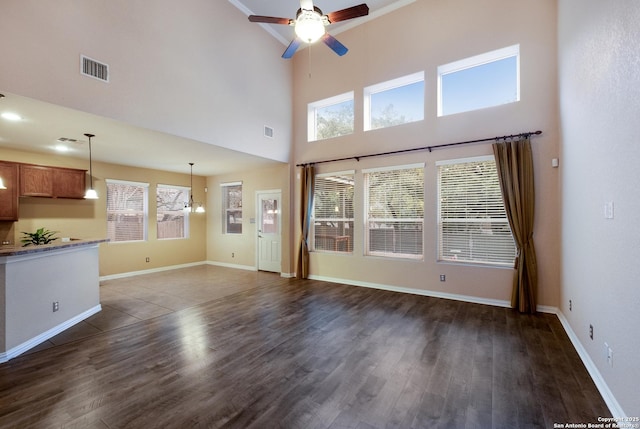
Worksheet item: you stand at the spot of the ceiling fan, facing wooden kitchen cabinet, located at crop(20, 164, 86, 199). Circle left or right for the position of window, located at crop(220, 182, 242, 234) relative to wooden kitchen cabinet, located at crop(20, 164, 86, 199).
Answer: right

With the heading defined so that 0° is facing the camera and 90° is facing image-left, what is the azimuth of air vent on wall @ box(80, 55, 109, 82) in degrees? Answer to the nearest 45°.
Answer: approximately 315°

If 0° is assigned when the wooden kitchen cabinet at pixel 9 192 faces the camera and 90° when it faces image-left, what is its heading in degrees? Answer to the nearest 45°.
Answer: approximately 0°

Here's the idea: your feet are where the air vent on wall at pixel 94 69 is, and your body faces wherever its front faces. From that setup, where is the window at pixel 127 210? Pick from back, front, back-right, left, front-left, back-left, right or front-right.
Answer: back-left

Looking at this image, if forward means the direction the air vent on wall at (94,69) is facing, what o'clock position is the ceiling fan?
The ceiling fan is roughly at 12 o'clock from the air vent on wall.

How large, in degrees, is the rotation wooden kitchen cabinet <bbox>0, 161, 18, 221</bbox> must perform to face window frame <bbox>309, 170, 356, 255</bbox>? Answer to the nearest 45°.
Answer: approximately 45° to its left

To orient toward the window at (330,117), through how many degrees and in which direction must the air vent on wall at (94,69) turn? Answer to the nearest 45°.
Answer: approximately 45° to its left

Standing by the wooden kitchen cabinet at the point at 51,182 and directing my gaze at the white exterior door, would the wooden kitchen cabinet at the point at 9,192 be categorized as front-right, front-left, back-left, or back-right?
back-right

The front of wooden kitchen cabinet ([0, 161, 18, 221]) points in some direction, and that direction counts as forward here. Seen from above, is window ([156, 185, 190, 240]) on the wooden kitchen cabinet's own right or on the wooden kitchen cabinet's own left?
on the wooden kitchen cabinet's own left

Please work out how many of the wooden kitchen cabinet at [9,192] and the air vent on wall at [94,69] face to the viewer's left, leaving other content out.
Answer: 0

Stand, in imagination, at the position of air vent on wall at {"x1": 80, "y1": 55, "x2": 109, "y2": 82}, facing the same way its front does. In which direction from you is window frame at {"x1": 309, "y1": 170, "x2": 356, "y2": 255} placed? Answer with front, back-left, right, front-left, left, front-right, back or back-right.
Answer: front-left

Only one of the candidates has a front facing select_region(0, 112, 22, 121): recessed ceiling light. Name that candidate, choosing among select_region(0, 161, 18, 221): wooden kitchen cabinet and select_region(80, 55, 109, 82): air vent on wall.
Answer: the wooden kitchen cabinet

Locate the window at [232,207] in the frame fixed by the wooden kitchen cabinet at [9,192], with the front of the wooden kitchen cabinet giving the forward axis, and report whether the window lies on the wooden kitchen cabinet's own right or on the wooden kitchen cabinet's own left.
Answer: on the wooden kitchen cabinet's own left
